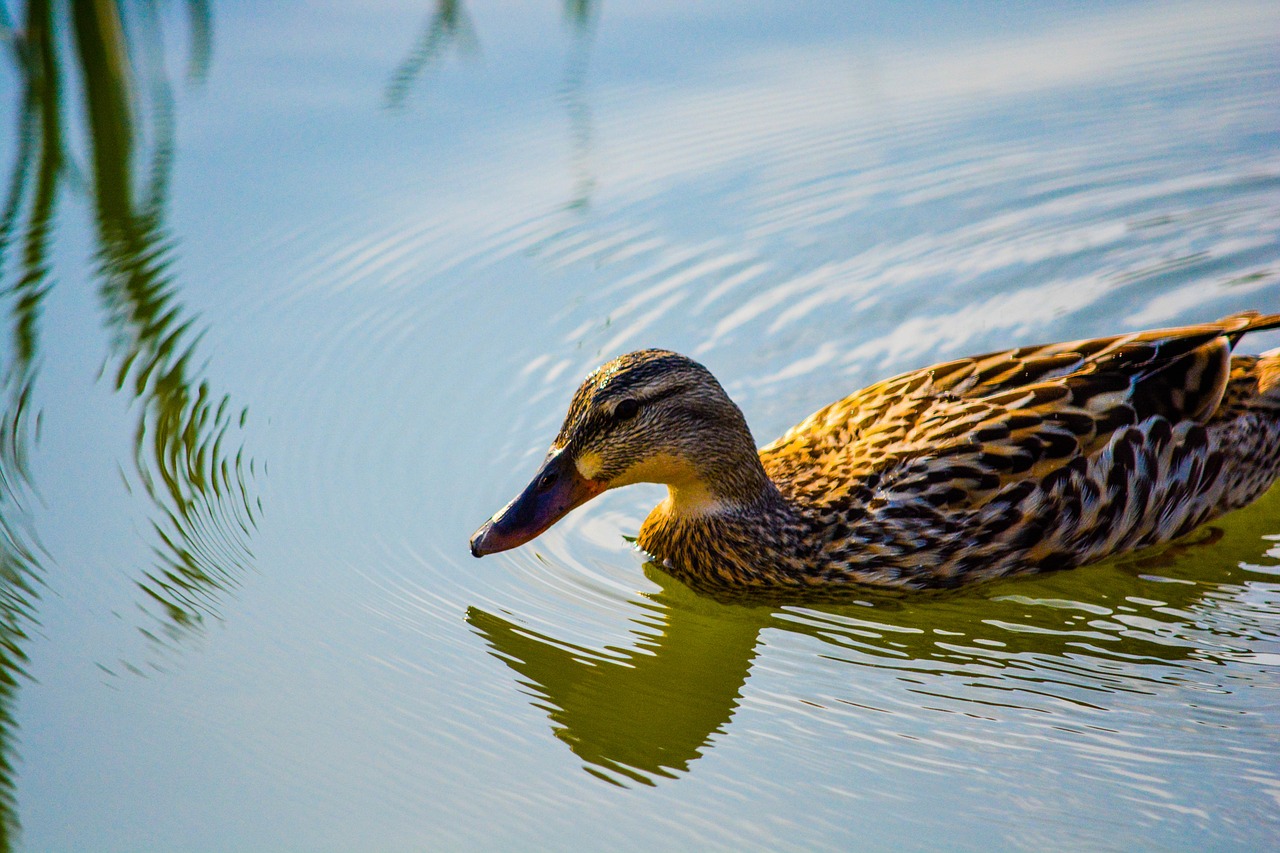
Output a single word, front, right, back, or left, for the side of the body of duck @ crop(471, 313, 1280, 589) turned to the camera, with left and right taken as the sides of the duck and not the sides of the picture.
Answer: left
